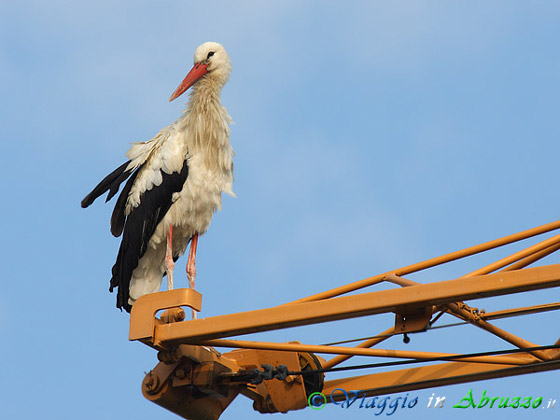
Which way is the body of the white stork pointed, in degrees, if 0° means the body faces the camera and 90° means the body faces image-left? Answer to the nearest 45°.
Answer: approximately 315°
